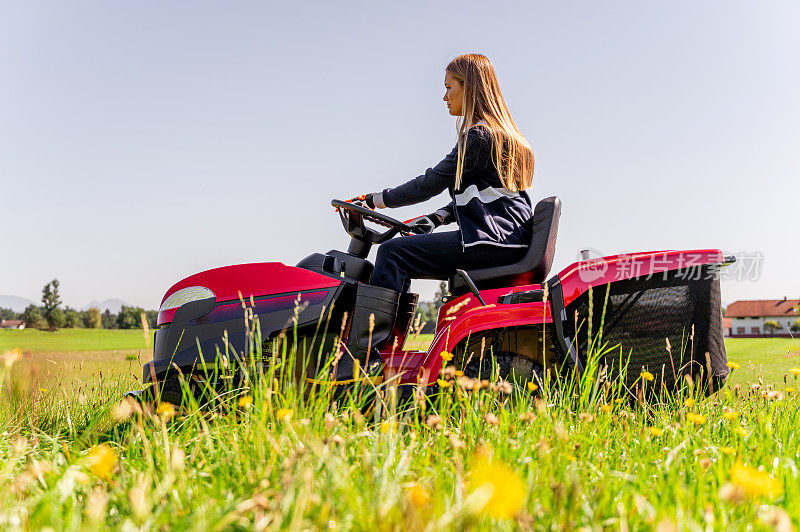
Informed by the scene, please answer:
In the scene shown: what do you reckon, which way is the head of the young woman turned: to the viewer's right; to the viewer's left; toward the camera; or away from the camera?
to the viewer's left

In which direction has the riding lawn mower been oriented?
to the viewer's left

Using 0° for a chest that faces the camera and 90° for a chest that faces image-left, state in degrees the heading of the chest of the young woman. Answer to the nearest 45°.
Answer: approximately 90°
